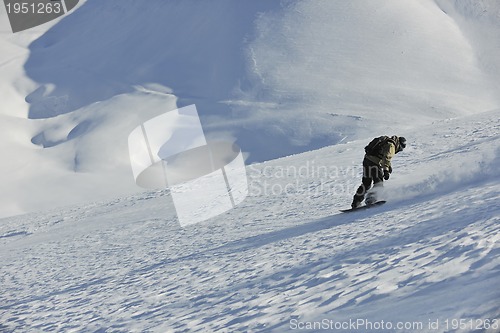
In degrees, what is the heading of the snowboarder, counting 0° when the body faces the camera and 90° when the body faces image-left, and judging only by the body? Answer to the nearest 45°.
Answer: approximately 270°
